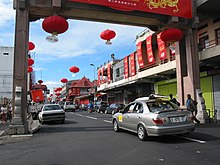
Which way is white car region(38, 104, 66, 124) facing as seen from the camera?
away from the camera

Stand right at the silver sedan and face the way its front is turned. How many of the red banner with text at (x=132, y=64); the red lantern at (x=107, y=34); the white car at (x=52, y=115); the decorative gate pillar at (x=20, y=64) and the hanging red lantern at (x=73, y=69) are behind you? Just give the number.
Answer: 0

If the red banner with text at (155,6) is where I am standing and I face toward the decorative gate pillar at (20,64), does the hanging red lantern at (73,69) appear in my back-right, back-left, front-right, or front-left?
front-right

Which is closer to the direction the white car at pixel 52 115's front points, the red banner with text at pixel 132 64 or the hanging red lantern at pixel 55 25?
the red banner with text

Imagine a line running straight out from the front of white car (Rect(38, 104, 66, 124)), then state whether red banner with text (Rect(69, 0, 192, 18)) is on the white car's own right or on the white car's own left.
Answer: on the white car's own right

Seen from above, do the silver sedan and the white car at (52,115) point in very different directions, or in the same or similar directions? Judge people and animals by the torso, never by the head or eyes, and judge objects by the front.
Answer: same or similar directions

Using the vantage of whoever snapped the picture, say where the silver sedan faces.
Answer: facing away from the viewer and to the left of the viewer

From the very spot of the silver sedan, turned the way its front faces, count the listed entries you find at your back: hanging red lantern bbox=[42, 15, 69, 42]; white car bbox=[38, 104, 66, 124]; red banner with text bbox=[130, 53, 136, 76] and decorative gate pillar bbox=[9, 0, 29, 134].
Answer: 0

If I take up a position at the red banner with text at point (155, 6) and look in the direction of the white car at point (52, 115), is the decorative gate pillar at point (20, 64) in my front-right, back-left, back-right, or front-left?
front-left

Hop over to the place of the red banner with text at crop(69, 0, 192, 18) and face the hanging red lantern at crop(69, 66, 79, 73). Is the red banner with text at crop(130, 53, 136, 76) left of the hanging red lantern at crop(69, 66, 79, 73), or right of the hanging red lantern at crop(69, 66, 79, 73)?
right

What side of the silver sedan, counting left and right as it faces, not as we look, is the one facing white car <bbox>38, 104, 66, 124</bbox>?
front

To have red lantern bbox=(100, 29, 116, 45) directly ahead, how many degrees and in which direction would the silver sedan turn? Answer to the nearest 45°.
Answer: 0° — it already faces it
